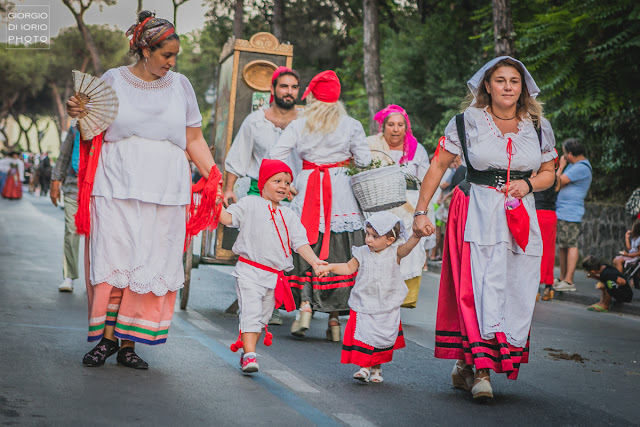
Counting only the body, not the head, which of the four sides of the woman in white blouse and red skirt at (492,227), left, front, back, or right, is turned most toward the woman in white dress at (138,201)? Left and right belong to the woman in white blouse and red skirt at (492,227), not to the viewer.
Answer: right

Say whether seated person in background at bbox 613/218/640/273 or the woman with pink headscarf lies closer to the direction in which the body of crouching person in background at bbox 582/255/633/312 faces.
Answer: the woman with pink headscarf

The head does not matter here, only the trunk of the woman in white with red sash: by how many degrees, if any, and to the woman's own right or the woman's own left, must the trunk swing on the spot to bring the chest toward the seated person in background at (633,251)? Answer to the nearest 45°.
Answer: approximately 45° to the woman's own right

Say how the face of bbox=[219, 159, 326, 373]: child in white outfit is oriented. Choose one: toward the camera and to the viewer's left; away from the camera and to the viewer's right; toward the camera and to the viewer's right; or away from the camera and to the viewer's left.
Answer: toward the camera and to the viewer's right

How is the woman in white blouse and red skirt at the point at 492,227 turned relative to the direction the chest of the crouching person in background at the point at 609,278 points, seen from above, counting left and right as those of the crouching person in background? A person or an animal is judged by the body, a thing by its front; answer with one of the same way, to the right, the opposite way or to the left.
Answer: to the left

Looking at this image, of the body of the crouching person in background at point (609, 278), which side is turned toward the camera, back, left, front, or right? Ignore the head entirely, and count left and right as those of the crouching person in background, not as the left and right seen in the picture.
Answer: left

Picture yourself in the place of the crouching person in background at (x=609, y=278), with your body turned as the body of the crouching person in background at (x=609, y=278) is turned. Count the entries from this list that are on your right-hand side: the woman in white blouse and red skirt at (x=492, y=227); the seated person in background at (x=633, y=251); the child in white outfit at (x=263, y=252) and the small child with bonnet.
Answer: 1

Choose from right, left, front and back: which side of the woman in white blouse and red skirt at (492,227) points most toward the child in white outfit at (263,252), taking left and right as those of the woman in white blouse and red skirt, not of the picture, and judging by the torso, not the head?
right

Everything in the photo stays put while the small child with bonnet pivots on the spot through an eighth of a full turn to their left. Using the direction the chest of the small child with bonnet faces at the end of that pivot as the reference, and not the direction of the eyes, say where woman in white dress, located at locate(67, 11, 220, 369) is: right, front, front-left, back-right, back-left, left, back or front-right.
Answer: back-right

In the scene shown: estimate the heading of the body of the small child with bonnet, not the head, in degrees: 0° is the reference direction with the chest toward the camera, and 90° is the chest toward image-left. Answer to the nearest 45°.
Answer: approximately 0°

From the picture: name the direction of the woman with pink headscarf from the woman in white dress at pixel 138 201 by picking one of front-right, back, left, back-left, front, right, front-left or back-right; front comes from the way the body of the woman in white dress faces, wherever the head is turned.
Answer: back-left

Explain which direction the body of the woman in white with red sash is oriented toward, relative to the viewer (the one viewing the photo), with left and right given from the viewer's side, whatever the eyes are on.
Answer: facing away from the viewer
